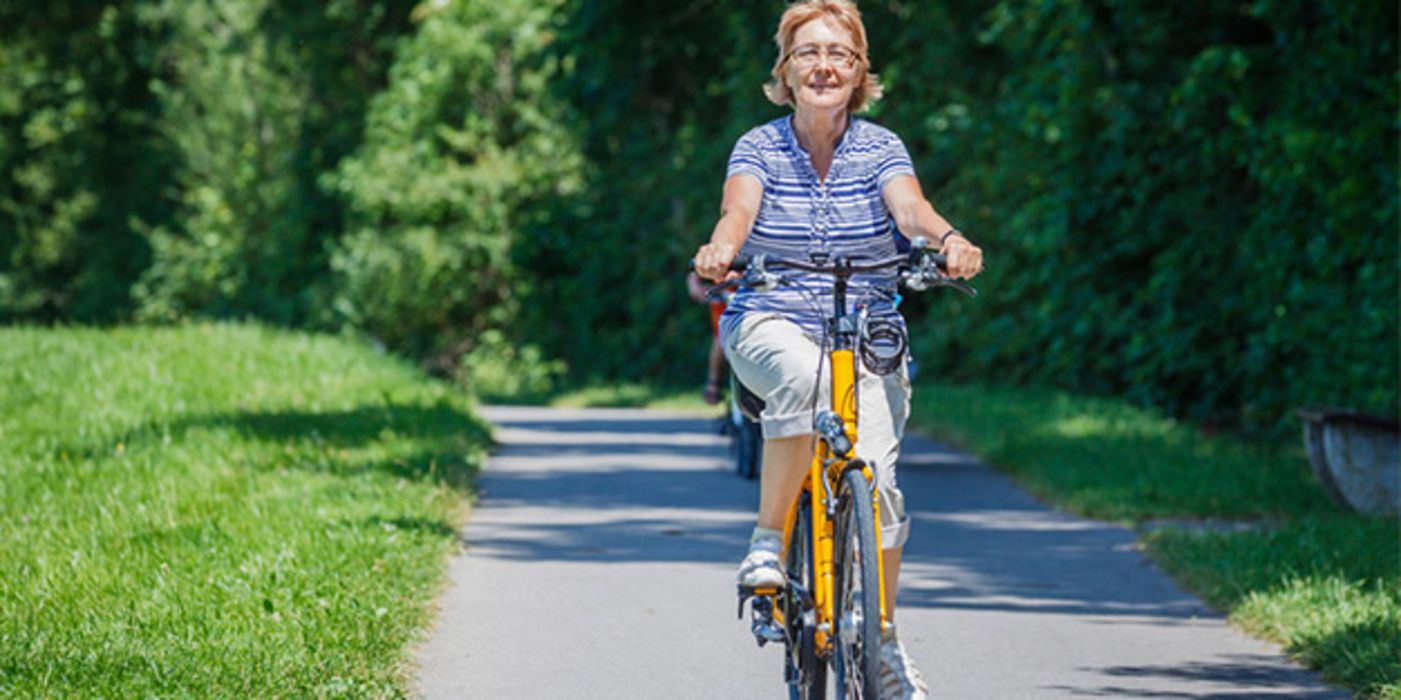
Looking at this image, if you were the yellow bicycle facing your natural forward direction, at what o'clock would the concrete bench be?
The concrete bench is roughly at 7 o'clock from the yellow bicycle.

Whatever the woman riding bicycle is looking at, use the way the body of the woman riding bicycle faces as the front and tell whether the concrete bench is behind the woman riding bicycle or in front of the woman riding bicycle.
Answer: behind

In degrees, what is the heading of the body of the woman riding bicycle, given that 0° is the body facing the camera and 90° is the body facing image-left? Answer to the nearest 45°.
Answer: approximately 0°

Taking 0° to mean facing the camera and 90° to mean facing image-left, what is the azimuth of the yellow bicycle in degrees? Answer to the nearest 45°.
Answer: approximately 0°
